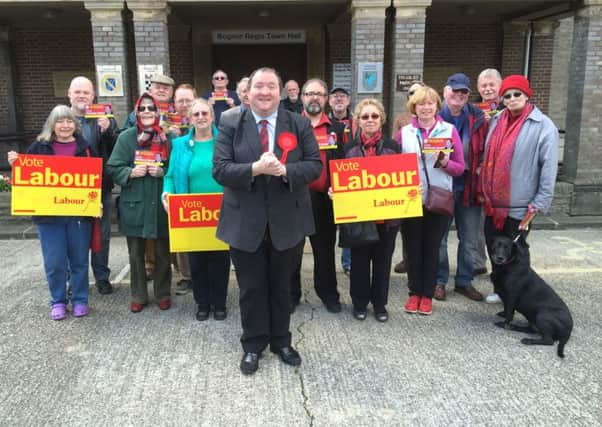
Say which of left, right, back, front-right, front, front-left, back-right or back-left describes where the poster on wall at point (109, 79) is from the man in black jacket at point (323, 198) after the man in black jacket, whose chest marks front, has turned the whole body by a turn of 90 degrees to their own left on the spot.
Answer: back-left

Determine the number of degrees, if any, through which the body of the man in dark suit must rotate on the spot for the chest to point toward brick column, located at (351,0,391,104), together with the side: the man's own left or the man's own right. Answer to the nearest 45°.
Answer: approximately 180°

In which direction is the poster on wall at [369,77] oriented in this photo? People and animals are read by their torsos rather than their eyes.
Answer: toward the camera

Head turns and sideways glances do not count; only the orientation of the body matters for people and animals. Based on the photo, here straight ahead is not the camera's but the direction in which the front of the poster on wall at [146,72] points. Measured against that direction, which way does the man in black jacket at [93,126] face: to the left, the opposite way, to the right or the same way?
the same way

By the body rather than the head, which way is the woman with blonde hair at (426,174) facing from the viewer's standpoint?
toward the camera

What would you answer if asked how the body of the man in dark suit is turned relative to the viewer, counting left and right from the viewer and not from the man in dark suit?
facing the viewer

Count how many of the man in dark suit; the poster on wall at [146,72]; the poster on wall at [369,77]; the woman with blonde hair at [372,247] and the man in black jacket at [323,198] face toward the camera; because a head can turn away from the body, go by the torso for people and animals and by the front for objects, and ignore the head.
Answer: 5

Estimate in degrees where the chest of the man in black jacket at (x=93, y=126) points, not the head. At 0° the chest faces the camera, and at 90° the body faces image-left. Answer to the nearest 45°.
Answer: approximately 0°

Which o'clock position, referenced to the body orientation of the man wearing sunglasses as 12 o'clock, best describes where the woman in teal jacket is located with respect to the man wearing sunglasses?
The woman in teal jacket is roughly at 12 o'clock from the man wearing sunglasses.

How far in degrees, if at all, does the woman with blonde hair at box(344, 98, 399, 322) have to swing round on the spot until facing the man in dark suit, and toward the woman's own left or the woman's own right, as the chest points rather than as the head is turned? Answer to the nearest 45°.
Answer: approximately 45° to the woman's own right

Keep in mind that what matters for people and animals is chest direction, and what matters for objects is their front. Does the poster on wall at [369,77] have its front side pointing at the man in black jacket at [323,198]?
yes

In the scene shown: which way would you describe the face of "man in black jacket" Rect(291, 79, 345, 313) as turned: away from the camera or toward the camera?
toward the camera

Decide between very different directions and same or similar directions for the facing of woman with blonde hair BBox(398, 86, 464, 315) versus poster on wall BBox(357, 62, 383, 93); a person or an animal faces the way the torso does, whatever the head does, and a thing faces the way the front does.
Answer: same or similar directions

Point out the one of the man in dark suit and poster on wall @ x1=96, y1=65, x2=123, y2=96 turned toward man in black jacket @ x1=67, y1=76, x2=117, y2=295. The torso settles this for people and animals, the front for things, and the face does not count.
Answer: the poster on wall

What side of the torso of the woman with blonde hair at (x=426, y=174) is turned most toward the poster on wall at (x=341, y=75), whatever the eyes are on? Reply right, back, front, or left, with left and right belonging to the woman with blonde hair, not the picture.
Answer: back

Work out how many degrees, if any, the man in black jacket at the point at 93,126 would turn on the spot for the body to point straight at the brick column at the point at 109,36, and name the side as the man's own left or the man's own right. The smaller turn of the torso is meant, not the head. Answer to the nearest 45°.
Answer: approximately 180°

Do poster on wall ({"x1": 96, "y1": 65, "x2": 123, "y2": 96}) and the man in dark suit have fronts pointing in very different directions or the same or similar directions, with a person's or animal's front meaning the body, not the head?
same or similar directions

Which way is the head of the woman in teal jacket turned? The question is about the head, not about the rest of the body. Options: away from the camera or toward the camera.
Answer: toward the camera
